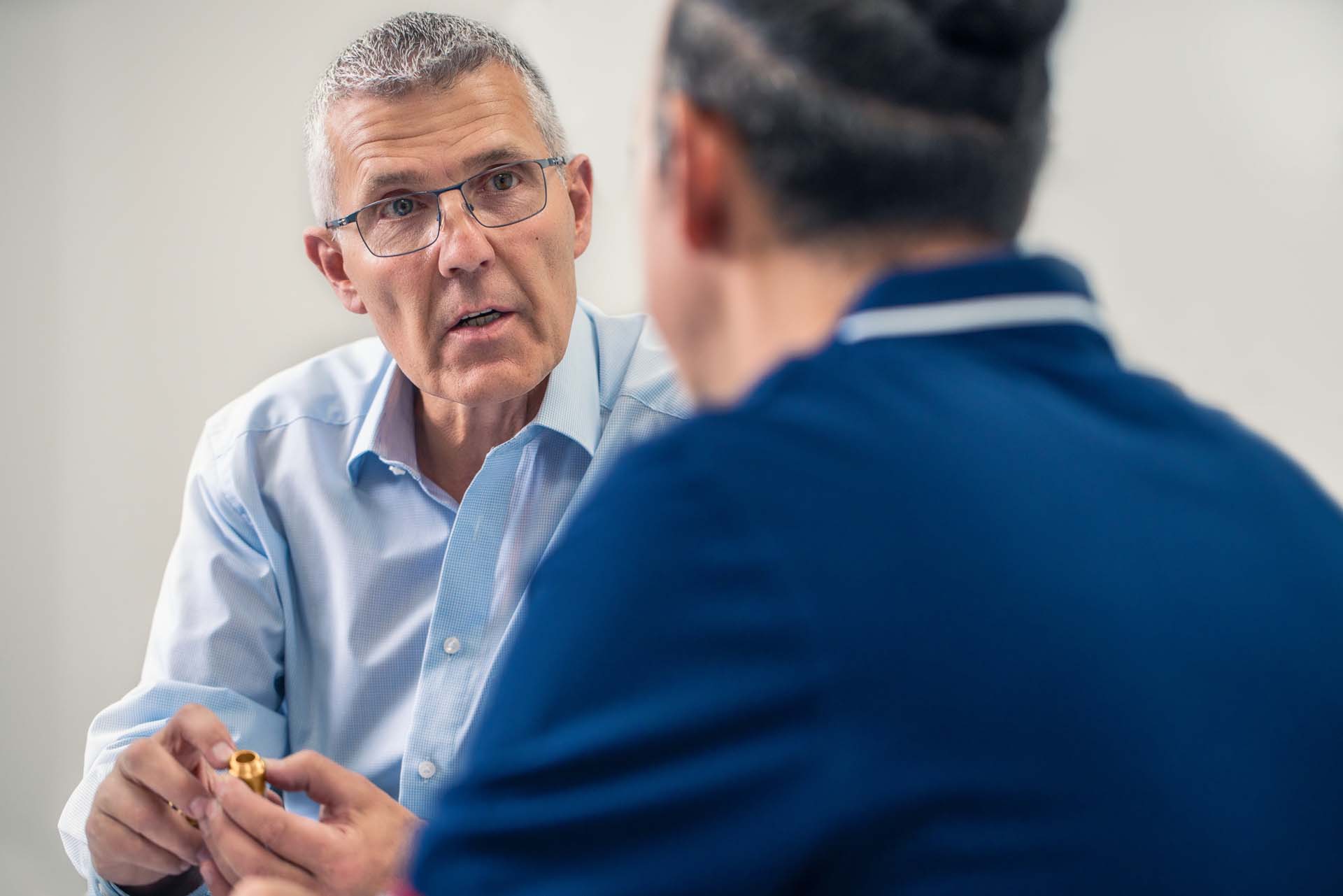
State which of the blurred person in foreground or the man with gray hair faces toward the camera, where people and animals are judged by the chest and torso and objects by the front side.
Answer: the man with gray hair

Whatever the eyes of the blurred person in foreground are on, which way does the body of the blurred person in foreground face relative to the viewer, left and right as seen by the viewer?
facing away from the viewer and to the left of the viewer

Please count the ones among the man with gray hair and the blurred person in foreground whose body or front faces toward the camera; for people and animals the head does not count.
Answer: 1

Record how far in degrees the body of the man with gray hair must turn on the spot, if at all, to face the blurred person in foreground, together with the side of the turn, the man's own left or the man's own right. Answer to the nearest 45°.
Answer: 0° — they already face them

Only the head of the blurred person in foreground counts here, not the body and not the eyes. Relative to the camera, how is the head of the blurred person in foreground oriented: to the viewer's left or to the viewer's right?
to the viewer's left

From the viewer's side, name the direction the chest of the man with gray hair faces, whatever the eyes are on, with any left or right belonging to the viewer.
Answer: facing the viewer

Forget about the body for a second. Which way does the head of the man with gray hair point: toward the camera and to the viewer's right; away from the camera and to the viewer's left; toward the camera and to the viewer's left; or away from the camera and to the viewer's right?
toward the camera and to the viewer's right

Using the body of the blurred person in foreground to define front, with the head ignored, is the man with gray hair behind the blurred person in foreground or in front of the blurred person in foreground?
in front
